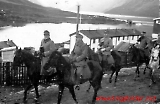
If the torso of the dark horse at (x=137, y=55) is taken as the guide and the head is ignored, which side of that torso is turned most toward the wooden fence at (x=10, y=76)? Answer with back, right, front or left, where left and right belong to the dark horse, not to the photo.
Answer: front

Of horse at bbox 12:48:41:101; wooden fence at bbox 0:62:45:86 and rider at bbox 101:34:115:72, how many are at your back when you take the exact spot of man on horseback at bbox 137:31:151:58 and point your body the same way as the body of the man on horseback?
0

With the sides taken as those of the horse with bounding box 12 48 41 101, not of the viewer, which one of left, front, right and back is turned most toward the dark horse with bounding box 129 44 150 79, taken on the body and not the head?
back

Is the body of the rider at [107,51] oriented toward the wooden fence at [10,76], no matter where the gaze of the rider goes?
yes

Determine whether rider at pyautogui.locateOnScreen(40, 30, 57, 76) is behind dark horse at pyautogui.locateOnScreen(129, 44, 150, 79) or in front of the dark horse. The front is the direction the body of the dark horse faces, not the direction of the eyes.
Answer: in front

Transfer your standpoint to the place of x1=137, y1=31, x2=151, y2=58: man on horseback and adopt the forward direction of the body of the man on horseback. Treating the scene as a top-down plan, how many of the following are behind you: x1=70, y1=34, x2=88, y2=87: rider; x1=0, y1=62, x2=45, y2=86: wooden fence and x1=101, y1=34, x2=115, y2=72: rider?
0

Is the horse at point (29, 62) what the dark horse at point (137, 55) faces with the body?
yes

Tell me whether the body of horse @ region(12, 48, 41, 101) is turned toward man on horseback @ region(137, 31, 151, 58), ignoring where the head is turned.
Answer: no

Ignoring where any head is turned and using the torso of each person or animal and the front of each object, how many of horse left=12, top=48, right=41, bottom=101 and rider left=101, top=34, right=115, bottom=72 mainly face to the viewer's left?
2

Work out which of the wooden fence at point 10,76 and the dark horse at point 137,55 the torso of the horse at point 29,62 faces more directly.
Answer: the wooden fence

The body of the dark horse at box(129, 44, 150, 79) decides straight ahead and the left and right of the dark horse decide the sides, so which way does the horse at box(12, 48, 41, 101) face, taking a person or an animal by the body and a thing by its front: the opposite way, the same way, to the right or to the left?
the same way

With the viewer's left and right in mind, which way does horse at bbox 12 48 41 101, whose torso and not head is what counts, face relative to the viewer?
facing to the left of the viewer

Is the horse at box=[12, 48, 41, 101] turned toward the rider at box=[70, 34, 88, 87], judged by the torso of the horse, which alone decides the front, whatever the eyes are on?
no

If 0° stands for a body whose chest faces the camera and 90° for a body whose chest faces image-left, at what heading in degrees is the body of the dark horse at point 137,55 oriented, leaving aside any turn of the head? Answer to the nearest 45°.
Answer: approximately 45°

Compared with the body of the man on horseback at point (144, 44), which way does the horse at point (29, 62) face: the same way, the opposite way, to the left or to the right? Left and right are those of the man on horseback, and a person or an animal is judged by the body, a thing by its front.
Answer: the same way

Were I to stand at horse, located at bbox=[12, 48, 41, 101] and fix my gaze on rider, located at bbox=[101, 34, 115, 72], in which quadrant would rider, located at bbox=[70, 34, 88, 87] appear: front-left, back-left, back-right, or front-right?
front-right

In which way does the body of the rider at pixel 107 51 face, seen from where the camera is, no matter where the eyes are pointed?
to the viewer's left

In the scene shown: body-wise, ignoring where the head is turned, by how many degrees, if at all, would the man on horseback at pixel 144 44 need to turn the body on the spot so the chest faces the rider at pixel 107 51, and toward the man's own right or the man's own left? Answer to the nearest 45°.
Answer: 0° — they already face them
